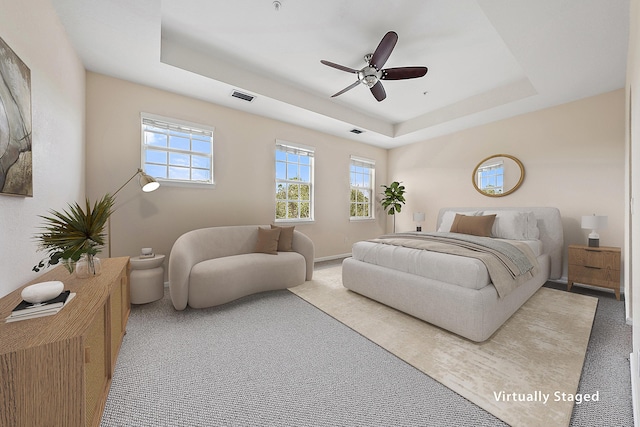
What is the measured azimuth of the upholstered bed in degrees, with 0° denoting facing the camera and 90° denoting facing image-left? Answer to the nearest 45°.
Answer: approximately 45°

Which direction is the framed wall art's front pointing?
to the viewer's right

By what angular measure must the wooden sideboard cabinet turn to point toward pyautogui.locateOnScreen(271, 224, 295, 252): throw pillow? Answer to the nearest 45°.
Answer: approximately 45° to its left

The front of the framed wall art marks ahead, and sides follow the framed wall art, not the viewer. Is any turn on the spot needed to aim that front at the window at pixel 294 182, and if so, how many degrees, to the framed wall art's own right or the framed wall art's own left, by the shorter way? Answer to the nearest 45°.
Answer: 0° — it already faces it

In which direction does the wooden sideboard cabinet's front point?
to the viewer's right

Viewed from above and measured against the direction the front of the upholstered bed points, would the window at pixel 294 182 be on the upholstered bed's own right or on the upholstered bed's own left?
on the upholstered bed's own right

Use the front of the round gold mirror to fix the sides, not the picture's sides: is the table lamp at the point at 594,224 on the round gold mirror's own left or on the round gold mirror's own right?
on the round gold mirror's own left

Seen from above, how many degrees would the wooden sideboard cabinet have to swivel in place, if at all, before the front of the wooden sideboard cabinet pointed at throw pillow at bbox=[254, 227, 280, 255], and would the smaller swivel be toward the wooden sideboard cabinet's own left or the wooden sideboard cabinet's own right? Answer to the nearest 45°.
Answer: approximately 45° to the wooden sideboard cabinet's own left
